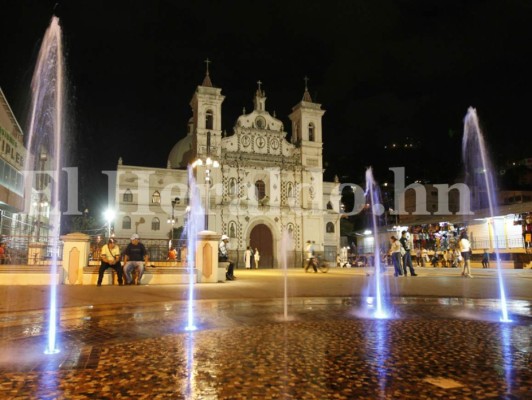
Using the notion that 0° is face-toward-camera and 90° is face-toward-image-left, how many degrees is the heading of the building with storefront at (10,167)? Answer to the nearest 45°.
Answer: approximately 270°

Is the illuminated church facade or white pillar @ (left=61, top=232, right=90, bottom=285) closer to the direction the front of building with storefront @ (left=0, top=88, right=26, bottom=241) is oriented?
the illuminated church facade

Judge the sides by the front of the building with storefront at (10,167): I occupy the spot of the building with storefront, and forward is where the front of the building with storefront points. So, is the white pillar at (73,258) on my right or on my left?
on my right

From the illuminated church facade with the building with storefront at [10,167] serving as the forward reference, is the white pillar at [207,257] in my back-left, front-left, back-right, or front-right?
front-left
